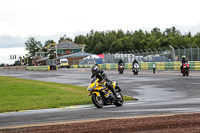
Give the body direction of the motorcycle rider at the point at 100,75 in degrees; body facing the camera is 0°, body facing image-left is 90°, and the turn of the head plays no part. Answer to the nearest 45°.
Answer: approximately 45°

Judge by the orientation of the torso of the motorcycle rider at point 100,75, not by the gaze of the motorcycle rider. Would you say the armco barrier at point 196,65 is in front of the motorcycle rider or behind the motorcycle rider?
behind

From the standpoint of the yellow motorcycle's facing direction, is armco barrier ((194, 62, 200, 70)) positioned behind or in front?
behind

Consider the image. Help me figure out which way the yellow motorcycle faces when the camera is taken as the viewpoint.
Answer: facing the viewer and to the left of the viewer

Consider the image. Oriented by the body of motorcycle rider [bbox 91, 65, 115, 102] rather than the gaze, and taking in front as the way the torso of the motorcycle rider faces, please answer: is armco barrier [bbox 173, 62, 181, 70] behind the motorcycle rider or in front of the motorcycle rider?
behind

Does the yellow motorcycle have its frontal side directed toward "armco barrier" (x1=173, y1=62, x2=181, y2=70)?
no
